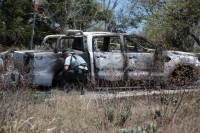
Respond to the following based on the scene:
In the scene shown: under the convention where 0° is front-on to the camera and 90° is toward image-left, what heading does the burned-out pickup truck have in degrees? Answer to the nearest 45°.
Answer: approximately 270°

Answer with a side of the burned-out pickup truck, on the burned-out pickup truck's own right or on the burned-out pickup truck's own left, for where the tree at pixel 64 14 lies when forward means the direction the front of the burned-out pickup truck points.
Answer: on the burned-out pickup truck's own left

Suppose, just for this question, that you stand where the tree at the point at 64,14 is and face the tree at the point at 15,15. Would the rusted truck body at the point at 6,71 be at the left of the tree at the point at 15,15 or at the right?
left

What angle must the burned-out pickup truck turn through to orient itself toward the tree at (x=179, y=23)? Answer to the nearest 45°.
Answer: approximately 45° to its left
